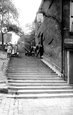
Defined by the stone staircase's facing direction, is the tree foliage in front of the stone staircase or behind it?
behind

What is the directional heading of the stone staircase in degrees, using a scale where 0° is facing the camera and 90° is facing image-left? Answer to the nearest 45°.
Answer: approximately 0°
